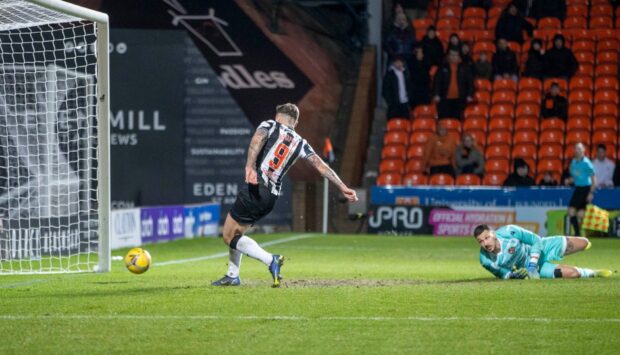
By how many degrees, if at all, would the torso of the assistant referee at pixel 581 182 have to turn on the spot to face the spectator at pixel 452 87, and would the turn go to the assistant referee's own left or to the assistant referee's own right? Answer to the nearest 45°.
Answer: approximately 90° to the assistant referee's own right

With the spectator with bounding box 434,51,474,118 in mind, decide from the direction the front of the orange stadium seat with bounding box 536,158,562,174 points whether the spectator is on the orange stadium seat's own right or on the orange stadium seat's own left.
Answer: on the orange stadium seat's own right

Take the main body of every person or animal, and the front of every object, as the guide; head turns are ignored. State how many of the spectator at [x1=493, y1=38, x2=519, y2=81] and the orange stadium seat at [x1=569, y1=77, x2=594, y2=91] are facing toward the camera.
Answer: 2

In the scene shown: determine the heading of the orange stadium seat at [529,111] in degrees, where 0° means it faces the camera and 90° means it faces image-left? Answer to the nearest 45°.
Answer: approximately 0°

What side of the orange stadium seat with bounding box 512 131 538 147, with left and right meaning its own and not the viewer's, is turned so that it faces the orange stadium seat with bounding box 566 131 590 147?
left

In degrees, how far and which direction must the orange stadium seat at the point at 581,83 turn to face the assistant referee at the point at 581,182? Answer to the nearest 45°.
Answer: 0° — it already faces them

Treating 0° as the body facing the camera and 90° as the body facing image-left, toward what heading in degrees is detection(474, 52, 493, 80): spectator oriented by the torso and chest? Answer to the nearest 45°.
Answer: approximately 0°

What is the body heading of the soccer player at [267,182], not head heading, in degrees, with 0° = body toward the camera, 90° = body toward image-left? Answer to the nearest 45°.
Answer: approximately 135°
